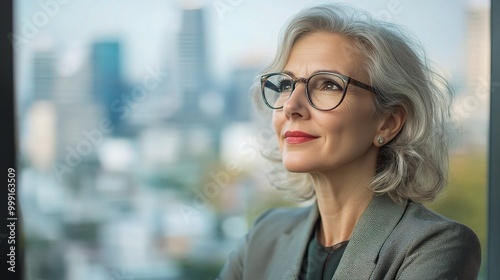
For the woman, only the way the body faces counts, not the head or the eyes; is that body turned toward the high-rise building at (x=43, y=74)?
no

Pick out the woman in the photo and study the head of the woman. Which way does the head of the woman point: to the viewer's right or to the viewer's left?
to the viewer's left

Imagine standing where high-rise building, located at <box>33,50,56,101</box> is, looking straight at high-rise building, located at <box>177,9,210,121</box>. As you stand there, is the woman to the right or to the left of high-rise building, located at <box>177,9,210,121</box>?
right

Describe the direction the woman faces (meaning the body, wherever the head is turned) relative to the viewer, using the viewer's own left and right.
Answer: facing the viewer and to the left of the viewer

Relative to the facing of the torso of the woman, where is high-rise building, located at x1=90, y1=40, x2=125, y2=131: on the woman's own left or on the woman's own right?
on the woman's own right

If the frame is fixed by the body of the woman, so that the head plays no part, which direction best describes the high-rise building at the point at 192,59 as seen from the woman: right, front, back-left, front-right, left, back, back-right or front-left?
right

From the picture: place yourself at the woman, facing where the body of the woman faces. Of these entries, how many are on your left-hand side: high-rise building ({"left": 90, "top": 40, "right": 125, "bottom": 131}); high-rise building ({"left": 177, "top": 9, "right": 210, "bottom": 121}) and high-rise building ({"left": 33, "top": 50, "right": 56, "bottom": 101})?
0
